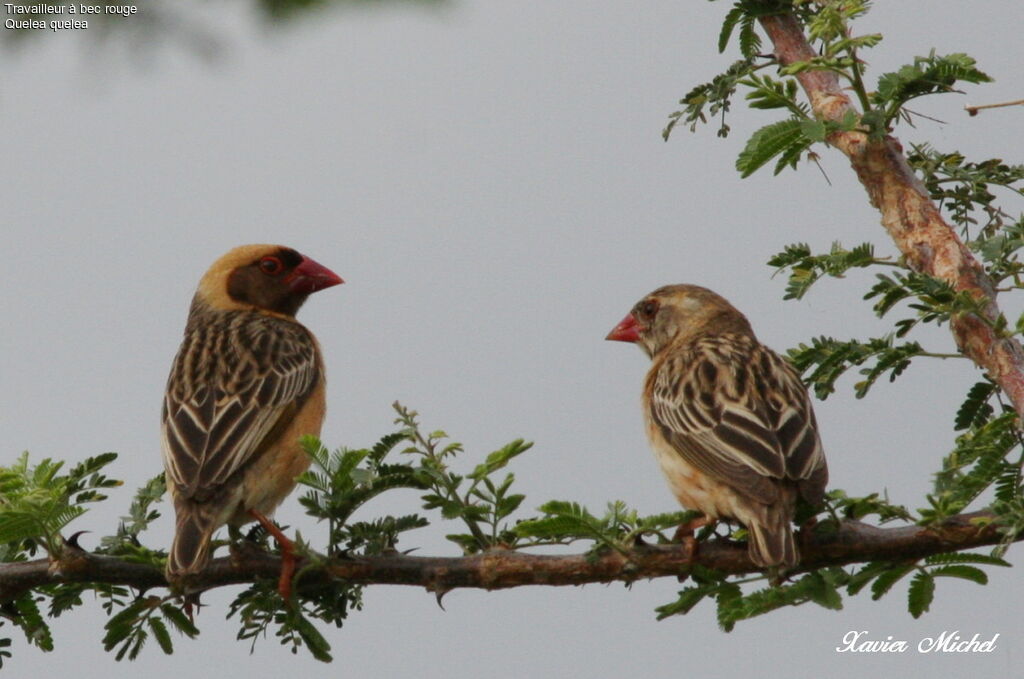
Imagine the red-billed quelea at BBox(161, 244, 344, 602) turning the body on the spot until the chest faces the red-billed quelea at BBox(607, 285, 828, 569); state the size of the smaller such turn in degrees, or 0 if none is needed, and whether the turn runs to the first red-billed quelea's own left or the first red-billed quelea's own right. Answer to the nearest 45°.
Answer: approximately 90° to the first red-billed quelea's own right

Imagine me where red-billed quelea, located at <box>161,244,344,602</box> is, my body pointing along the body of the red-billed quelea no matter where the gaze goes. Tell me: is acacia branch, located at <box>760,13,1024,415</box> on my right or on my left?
on my right

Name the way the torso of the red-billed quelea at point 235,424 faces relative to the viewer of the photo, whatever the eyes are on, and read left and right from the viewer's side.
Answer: facing away from the viewer and to the right of the viewer

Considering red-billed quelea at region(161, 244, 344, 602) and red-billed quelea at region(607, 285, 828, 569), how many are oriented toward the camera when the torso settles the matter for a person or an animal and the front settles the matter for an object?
0

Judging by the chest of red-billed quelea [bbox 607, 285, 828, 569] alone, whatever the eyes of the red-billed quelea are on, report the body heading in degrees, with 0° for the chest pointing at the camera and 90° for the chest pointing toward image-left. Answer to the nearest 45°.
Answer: approximately 135°
